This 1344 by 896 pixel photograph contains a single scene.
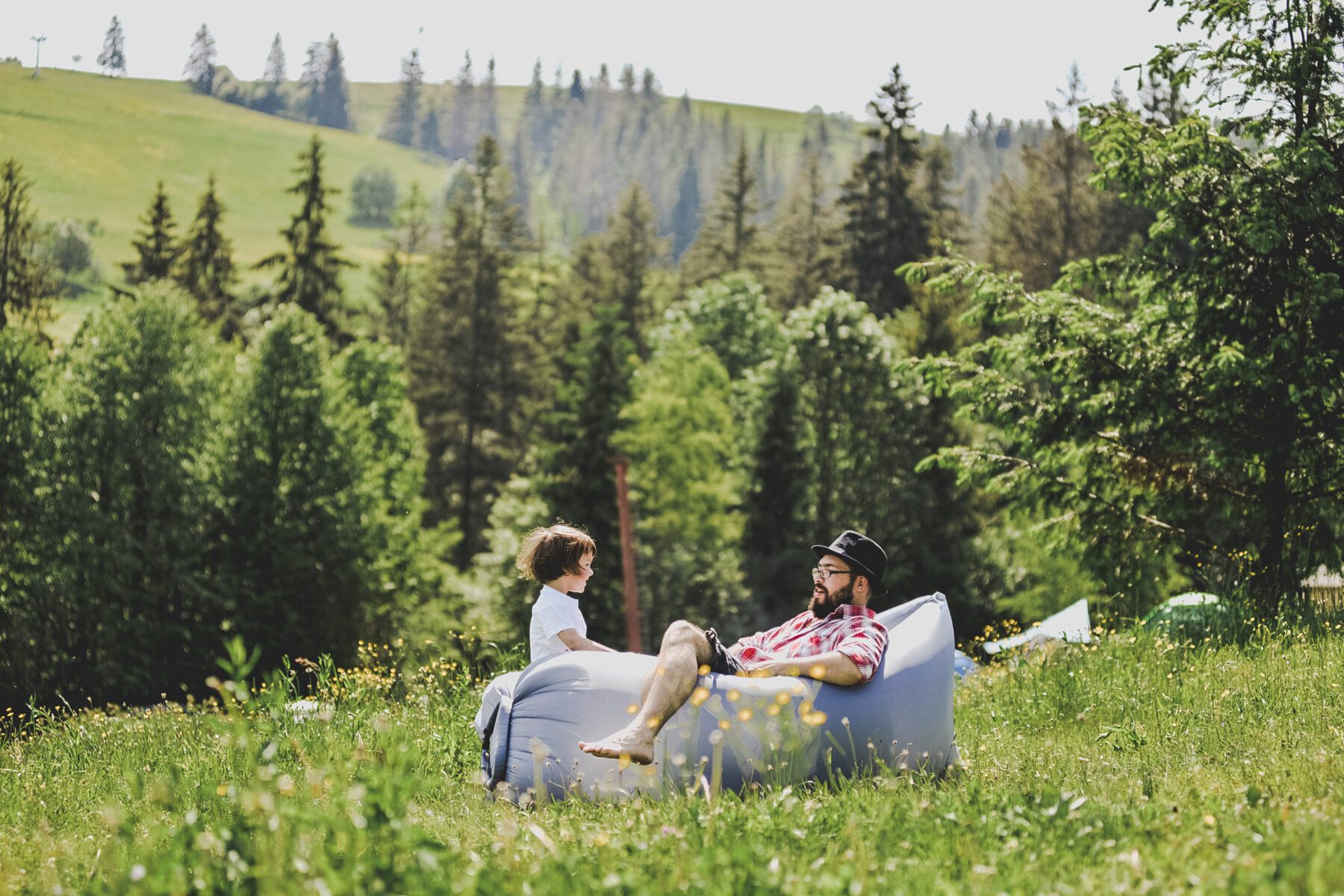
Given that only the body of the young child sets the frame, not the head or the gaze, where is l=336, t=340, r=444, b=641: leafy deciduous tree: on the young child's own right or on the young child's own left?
on the young child's own left

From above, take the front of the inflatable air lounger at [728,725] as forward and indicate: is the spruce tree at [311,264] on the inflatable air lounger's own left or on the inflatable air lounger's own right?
on the inflatable air lounger's own right

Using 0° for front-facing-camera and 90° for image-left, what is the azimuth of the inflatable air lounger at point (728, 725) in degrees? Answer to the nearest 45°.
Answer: approximately 90°

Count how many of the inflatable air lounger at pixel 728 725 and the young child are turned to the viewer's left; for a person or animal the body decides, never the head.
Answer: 1

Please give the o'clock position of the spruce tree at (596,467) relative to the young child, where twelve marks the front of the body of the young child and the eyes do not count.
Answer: The spruce tree is roughly at 9 o'clock from the young child.

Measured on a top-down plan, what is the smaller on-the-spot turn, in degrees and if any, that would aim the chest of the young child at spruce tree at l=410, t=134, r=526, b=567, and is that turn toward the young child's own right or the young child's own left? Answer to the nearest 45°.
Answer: approximately 90° to the young child's own left

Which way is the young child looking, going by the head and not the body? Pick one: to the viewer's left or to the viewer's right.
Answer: to the viewer's right

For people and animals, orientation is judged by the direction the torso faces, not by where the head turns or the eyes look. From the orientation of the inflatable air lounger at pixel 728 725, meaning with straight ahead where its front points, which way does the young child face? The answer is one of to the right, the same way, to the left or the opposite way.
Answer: the opposite way

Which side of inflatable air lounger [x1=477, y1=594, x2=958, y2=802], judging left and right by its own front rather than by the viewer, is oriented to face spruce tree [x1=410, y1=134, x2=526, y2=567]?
right

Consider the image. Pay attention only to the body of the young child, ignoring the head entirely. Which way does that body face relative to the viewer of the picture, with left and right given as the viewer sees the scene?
facing to the right of the viewer

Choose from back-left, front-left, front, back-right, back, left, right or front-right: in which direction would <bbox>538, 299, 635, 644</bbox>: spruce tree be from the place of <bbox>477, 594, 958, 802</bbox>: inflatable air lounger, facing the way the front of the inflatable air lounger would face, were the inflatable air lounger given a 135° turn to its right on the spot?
front-left
